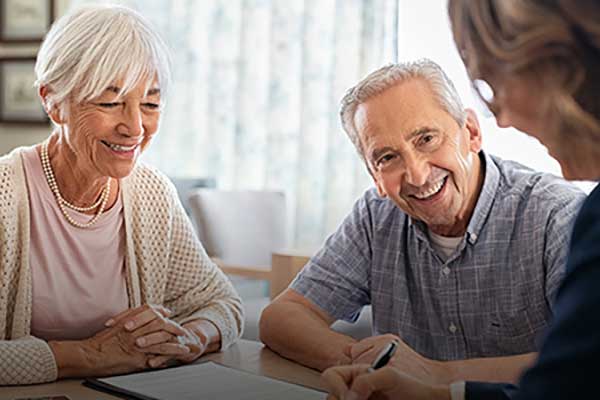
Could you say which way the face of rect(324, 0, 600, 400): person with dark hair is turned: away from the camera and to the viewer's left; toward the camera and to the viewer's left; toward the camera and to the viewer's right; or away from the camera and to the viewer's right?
away from the camera and to the viewer's left

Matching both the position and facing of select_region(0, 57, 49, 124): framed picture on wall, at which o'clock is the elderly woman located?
The elderly woman is roughly at 12 o'clock from the framed picture on wall.

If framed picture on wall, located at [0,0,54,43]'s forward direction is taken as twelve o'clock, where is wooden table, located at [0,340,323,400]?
The wooden table is roughly at 12 o'clock from the framed picture on wall.

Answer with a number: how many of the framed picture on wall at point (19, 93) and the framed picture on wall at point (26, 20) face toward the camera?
2

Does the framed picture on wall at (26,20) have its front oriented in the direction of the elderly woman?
yes

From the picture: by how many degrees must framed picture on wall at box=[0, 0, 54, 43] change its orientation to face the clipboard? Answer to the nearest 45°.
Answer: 0° — it already faces it

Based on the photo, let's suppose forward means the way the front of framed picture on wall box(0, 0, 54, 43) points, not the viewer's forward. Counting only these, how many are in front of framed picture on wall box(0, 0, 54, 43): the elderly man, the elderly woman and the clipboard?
3

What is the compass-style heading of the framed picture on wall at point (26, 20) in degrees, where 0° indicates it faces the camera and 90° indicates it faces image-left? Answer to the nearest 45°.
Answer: approximately 0°

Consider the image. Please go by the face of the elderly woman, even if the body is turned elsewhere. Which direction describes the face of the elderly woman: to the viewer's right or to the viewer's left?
to the viewer's right

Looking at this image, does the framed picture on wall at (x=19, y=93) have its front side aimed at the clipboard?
yes
